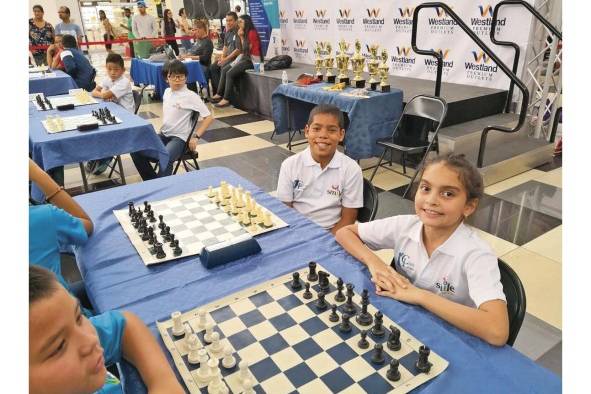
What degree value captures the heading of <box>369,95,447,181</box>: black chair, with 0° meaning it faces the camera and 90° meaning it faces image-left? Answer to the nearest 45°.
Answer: approximately 45°

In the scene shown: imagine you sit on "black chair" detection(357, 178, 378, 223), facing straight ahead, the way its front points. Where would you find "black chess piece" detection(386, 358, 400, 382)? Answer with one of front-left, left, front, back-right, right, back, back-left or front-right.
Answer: front-left

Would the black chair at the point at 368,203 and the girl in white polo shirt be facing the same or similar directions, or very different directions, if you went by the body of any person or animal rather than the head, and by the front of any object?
same or similar directions

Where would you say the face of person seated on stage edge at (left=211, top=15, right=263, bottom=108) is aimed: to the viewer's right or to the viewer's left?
to the viewer's left

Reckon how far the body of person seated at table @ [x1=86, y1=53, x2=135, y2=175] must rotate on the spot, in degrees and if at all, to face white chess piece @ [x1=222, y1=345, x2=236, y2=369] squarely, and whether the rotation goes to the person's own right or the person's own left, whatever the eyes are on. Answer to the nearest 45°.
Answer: approximately 45° to the person's own left

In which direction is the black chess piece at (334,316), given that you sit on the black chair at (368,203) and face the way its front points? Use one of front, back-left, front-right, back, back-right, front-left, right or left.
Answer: front-left

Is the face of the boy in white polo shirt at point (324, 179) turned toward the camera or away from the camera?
toward the camera

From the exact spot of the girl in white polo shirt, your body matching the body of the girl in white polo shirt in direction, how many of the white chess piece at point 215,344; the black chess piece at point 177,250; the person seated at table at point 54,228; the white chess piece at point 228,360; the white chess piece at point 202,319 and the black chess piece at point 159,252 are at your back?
0

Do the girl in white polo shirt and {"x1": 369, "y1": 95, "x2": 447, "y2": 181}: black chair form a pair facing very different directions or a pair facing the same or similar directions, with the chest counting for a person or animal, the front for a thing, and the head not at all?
same or similar directions

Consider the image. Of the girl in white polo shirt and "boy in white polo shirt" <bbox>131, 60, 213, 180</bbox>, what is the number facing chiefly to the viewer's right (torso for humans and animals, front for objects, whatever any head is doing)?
0

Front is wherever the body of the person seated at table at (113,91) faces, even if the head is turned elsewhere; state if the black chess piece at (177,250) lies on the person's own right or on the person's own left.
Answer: on the person's own left

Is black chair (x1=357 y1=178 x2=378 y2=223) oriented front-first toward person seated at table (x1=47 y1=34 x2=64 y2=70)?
no

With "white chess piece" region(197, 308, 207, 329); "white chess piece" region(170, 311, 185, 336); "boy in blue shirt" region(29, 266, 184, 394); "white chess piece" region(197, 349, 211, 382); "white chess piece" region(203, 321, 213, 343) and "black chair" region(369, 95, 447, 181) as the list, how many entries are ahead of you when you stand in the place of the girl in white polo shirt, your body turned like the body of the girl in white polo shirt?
5

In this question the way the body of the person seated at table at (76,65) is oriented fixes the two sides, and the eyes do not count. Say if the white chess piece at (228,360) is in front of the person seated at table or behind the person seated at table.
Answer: behind

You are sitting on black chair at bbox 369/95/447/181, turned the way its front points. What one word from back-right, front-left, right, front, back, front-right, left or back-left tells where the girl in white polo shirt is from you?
front-left

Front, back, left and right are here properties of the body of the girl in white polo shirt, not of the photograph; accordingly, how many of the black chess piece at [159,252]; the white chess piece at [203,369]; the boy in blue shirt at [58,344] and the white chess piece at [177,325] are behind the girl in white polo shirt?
0

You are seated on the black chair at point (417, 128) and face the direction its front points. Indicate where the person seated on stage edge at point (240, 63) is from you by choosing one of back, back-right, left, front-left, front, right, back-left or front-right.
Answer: right

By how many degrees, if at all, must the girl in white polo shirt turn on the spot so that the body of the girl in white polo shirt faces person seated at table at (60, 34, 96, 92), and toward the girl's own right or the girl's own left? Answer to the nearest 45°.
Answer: approximately 90° to the girl's own right

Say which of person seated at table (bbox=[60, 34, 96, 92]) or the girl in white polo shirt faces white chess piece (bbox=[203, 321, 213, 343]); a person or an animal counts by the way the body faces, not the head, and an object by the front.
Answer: the girl in white polo shirt
